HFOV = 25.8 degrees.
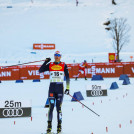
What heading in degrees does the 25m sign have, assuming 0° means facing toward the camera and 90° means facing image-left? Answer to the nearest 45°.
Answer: approximately 0°

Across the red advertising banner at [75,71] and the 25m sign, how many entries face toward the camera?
2

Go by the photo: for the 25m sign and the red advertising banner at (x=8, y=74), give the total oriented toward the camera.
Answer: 2

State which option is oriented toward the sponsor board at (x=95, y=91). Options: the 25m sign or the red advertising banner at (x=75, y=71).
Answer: the red advertising banner

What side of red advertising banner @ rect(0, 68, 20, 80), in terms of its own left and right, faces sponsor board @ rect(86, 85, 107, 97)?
front

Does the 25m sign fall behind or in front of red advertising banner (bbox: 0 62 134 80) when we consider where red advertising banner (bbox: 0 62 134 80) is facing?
in front

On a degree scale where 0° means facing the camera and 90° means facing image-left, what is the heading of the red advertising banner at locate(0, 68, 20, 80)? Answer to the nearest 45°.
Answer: approximately 0°

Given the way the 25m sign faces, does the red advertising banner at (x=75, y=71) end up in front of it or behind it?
behind

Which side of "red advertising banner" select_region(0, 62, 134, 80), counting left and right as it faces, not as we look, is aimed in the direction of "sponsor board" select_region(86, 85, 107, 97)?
front

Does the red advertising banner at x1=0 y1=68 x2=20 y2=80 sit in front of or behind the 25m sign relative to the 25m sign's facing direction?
behind
